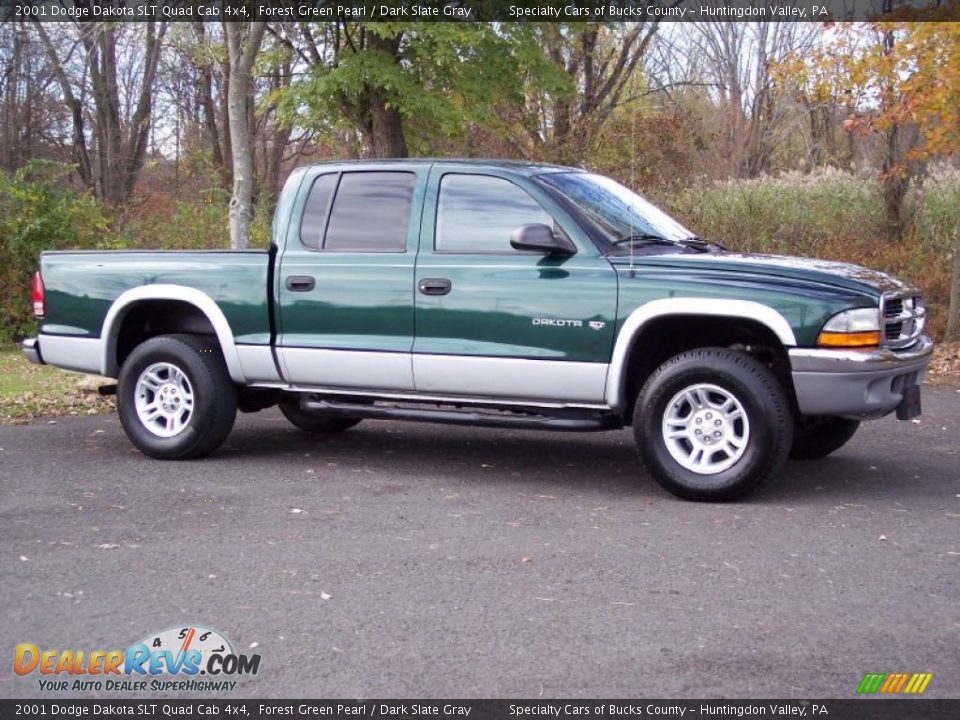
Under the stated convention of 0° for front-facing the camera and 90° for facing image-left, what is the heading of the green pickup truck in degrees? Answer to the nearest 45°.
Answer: approximately 315°

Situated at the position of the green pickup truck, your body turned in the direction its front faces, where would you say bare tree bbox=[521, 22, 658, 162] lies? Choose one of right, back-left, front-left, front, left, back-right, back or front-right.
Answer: back-left

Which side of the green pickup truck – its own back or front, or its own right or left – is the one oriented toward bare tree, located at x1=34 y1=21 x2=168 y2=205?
back

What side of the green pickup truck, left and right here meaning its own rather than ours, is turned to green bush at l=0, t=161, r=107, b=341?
back
